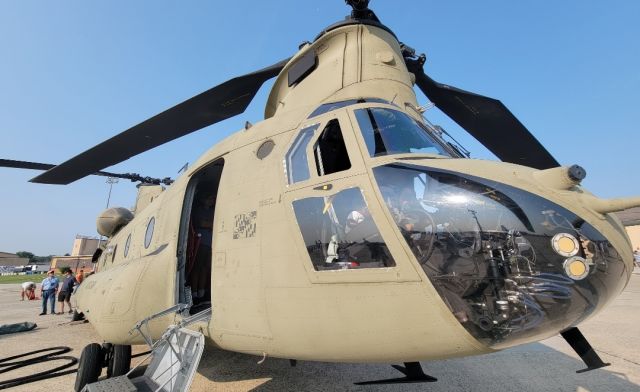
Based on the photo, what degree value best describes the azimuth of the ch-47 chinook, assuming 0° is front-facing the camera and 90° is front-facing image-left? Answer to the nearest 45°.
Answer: approximately 315°

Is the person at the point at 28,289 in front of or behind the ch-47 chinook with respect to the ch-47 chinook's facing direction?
behind
